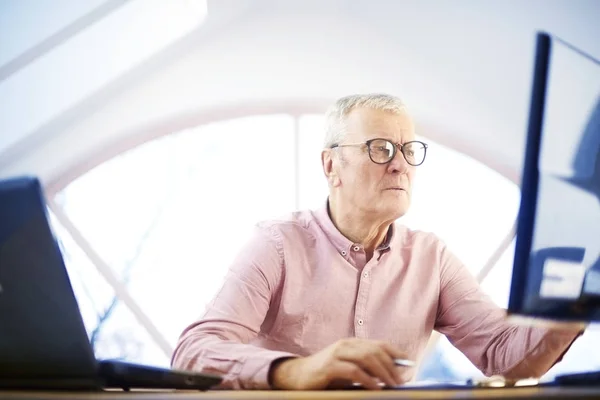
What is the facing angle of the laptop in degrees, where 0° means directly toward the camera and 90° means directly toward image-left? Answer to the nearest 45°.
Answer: approximately 225°

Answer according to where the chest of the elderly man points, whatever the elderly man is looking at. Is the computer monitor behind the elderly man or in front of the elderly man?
in front

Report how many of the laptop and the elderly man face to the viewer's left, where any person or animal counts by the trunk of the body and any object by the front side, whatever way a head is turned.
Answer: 0

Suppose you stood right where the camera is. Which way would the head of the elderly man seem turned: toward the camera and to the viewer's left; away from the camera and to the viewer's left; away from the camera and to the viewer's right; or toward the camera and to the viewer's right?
toward the camera and to the viewer's right

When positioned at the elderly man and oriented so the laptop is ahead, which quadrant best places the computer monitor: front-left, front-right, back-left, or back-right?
front-left

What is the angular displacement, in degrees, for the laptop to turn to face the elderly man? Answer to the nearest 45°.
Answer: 0° — it already faces them

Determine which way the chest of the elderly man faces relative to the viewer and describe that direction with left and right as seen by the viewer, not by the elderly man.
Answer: facing the viewer and to the right of the viewer
